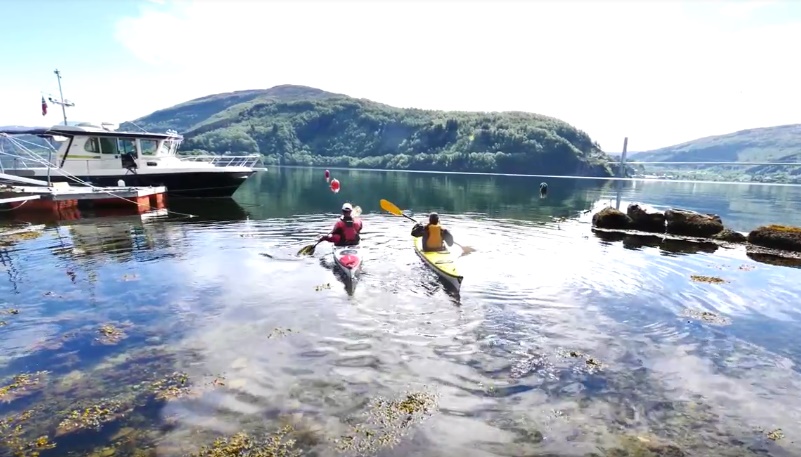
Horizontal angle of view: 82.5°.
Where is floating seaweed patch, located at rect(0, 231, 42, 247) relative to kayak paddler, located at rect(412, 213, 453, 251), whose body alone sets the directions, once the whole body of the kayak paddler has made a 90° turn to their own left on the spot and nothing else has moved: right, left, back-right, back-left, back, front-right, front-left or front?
front

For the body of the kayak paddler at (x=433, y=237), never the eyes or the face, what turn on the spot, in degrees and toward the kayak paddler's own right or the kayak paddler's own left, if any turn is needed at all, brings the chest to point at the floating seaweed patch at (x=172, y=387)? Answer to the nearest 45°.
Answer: approximately 135° to the kayak paddler's own left

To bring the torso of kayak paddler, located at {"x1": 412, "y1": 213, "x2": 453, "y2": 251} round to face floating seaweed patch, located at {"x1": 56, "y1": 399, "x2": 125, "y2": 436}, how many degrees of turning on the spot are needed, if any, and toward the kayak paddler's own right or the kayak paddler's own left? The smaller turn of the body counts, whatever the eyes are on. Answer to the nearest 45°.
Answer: approximately 135° to the kayak paddler's own left

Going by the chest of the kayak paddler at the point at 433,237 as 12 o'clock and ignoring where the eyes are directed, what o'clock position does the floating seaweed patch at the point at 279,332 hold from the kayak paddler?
The floating seaweed patch is roughly at 7 o'clock from the kayak paddler.

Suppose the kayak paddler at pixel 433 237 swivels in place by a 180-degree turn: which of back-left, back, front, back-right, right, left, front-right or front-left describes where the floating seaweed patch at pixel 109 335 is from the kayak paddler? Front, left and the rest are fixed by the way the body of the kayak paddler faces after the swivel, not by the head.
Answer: front-right

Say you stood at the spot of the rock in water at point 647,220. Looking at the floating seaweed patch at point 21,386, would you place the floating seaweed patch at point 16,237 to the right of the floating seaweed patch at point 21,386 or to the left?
right

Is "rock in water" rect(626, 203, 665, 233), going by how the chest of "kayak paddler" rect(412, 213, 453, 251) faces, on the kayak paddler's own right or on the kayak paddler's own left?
on the kayak paddler's own right

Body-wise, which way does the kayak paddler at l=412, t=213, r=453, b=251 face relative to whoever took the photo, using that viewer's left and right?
facing away from the viewer

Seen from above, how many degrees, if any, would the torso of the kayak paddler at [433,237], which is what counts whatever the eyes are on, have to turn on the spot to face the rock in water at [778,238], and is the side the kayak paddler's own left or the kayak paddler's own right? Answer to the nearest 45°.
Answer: approximately 90° to the kayak paddler's own right

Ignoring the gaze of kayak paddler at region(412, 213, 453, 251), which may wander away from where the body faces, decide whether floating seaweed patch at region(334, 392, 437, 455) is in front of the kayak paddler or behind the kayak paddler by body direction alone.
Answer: behind

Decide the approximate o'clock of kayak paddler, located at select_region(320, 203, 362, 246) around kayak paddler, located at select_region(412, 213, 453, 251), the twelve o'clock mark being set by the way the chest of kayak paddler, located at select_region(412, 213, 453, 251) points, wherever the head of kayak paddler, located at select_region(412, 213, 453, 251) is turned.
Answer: kayak paddler, located at select_region(320, 203, 362, 246) is roughly at 9 o'clock from kayak paddler, located at select_region(412, 213, 453, 251).

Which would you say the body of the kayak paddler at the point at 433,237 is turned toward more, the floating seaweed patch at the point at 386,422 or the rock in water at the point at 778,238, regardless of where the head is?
the rock in water

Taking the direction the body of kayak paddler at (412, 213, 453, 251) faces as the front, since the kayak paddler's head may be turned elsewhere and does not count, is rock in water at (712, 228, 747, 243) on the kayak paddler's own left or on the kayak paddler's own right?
on the kayak paddler's own right

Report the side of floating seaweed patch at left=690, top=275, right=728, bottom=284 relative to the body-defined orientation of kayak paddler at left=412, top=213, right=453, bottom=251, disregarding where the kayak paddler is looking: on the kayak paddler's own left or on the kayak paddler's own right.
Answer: on the kayak paddler's own right

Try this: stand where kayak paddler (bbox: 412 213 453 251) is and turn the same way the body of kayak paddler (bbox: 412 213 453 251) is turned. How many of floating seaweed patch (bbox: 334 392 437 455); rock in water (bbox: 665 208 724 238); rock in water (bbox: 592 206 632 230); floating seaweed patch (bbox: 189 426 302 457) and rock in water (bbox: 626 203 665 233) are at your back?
2
